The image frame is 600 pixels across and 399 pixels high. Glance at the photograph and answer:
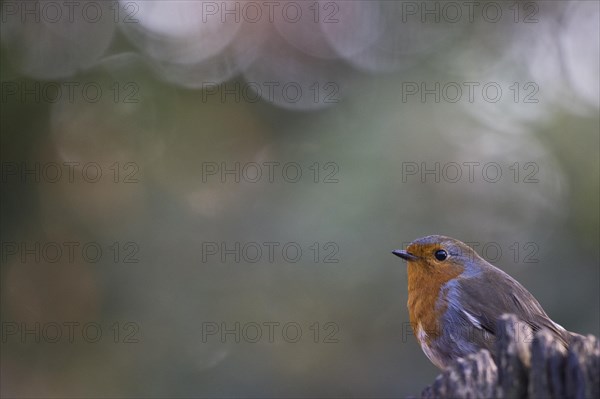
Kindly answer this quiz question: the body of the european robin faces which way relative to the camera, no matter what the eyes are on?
to the viewer's left
